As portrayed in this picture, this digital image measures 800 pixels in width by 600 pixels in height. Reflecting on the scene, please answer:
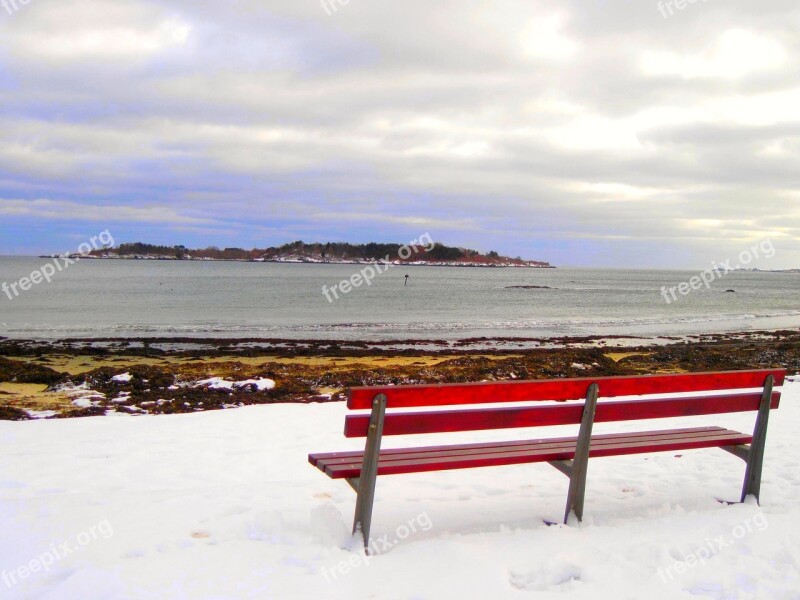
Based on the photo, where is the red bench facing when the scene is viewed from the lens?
facing away from the viewer and to the left of the viewer
